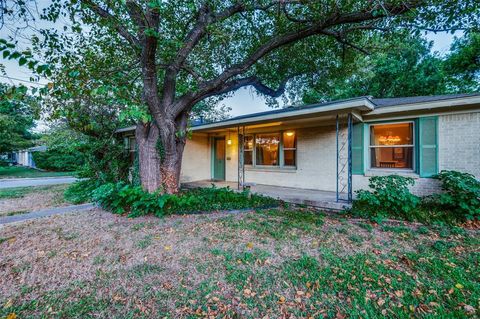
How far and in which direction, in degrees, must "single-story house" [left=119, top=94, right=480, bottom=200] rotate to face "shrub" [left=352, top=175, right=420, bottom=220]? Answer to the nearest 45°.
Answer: approximately 45° to its left

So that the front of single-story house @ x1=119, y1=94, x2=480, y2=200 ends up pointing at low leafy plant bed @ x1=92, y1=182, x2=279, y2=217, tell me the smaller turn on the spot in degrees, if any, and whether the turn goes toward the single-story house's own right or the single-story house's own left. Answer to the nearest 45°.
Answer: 0° — it already faces it

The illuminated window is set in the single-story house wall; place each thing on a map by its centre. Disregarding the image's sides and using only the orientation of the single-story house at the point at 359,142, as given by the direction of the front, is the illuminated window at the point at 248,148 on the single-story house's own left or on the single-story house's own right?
on the single-story house's own right

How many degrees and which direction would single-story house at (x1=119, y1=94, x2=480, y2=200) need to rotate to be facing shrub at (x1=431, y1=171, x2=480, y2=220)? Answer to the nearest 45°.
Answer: approximately 90° to its left

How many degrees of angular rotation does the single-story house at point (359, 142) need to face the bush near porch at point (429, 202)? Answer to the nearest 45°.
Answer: approximately 90° to its left

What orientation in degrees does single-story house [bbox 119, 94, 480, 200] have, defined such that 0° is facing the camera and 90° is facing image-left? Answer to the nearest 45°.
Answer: approximately 45°
